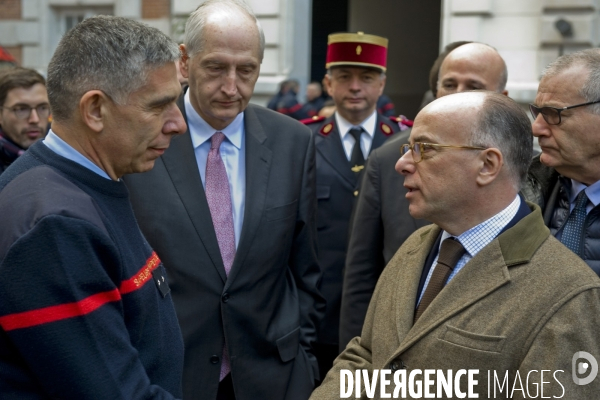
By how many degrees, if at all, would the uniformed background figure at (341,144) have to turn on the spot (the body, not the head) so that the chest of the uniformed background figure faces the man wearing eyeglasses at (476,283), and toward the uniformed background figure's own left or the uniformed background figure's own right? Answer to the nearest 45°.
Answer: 0° — they already face them

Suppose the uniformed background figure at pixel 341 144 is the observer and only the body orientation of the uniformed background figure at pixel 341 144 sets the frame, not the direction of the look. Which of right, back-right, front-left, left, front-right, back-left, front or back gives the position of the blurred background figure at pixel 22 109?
right

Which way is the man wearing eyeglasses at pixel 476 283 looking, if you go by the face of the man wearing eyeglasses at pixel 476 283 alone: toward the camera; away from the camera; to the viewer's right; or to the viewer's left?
to the viewer's left

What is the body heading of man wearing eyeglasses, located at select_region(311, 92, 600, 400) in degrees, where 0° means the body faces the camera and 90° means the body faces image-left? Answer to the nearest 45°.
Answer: approximately 45°

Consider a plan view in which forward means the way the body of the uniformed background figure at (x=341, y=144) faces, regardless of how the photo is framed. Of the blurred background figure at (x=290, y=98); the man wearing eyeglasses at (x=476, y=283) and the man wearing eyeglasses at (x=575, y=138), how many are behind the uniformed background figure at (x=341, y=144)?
1

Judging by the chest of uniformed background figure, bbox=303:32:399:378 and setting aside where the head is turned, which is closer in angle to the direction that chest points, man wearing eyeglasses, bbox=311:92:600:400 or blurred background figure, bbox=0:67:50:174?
the man wearing eyeglasses

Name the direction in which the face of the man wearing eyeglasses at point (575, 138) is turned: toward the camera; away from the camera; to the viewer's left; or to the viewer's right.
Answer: to the viewer's left

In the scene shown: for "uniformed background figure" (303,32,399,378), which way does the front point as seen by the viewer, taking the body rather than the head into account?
toward the camera

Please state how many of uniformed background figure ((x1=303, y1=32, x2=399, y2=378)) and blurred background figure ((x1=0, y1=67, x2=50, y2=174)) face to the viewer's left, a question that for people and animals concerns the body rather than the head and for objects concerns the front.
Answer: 0

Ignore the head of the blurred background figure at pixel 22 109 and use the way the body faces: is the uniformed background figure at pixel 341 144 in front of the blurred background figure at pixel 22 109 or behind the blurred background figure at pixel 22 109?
in front

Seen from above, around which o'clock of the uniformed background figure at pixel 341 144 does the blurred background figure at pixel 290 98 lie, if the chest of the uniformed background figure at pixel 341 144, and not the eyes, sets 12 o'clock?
the blurred background figure at pixel 290 98 is roughly at 6 o'clock from the uniformed background figure at pixel 341 144.
